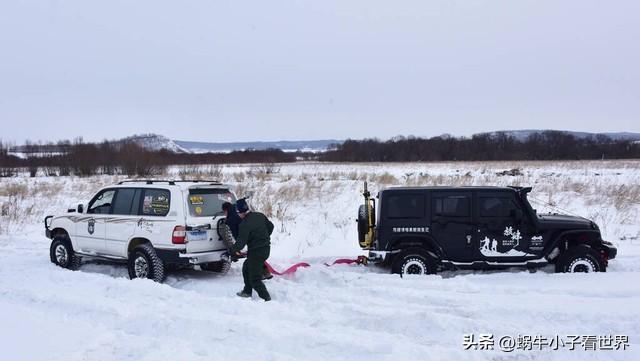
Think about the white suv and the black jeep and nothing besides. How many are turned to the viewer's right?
1

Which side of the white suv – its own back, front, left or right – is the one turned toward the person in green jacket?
back

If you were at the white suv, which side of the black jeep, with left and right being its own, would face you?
back

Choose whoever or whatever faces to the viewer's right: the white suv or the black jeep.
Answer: the black jeep

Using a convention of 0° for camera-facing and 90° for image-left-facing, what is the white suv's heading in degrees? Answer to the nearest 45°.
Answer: approximately 135°

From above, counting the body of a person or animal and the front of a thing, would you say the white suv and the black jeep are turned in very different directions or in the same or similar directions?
very different directions

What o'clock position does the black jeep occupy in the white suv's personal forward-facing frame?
The black jeep is roughly at 5 o'clock from the white suv.

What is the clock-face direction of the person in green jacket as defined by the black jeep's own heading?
The person in green jacket is roughly at 5 o'clock from the black jeep.

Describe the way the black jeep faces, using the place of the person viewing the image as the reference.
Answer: facing to the right of the viewer
